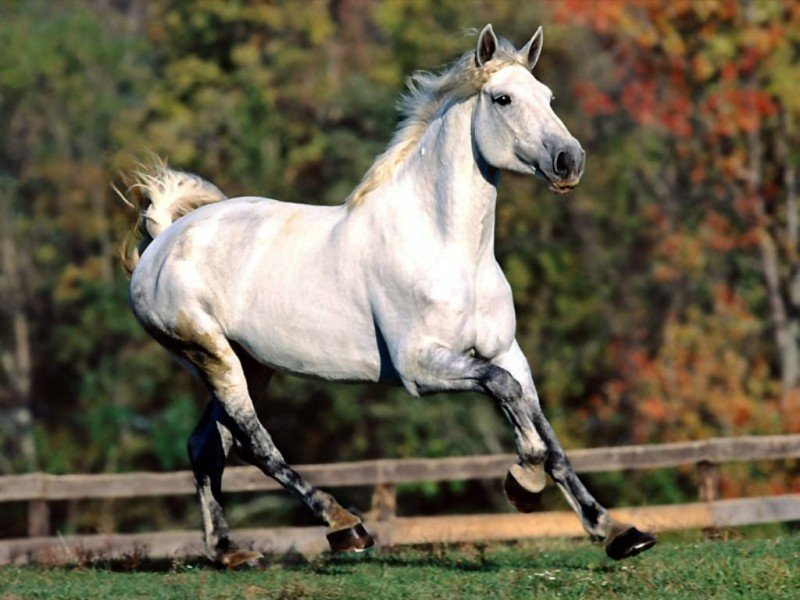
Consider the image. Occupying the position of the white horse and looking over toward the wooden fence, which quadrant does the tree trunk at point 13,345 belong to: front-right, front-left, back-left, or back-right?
front-left

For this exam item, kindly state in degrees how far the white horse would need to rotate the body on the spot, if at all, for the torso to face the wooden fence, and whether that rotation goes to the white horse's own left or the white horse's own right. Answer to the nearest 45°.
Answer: approximately 135° to the white horse's own left

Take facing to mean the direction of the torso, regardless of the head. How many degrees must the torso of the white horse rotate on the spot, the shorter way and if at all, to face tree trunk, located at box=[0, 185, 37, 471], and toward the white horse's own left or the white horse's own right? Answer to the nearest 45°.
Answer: approximately 135° to the white horse's own left

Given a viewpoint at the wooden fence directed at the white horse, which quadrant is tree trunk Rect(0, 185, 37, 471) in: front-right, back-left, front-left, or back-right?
back-right

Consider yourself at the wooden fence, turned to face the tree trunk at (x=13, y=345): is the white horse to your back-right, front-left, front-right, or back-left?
back-left

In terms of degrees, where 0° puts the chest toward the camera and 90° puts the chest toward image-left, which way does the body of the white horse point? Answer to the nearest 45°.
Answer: approximately 315°
